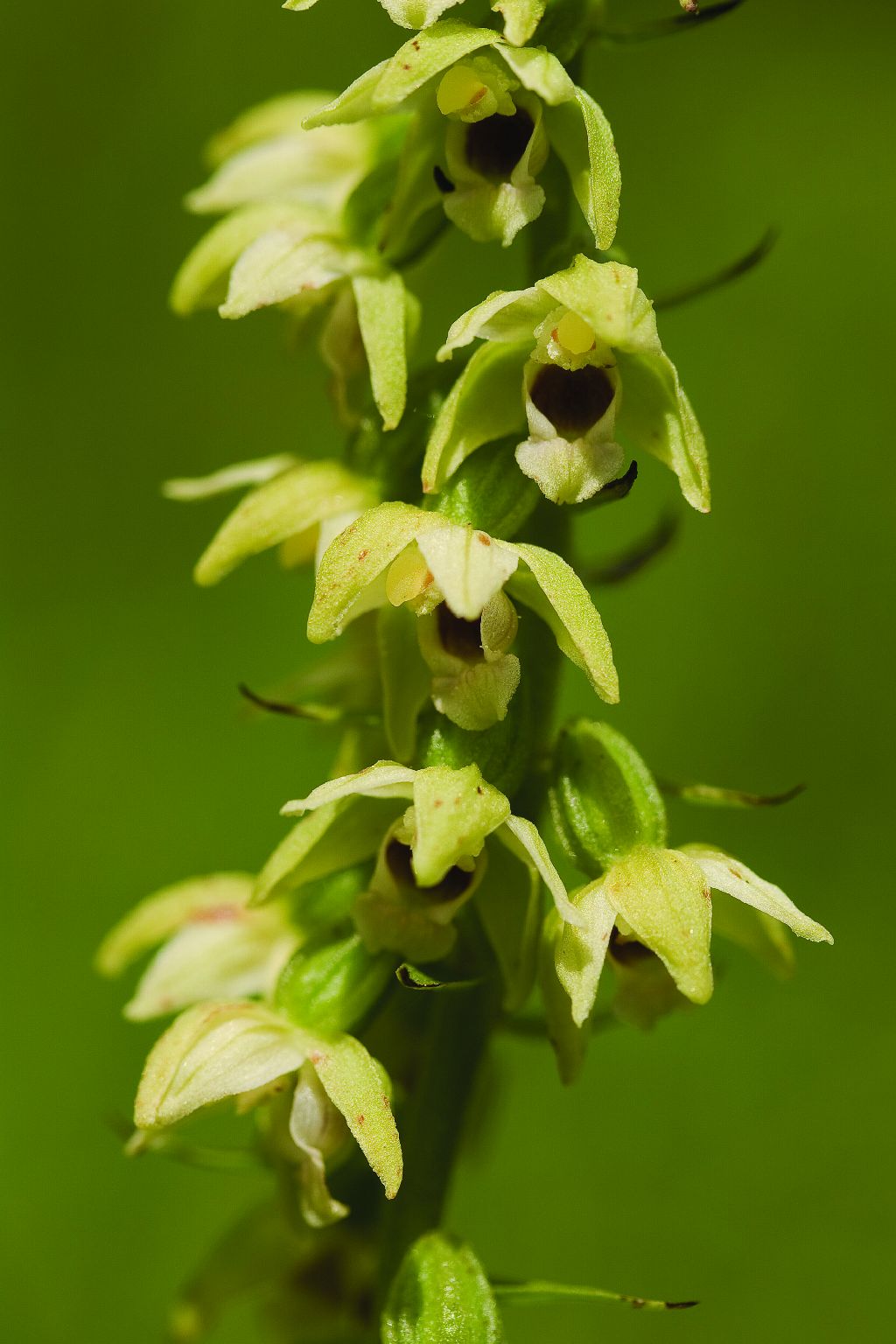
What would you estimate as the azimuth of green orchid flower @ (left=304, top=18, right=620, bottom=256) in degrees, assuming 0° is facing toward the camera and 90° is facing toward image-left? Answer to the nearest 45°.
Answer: approximately 0°

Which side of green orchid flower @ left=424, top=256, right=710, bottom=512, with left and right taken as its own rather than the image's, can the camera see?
front

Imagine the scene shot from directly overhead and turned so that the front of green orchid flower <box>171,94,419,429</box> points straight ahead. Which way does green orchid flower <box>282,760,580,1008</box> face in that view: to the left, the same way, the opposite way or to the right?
to the left

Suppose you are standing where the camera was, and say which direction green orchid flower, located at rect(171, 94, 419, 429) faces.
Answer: facing to the left of the viewer

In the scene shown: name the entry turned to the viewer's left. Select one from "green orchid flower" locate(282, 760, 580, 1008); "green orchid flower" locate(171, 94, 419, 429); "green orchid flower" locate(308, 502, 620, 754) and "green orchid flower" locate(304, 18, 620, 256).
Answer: "green orchid flower" locate(171, 94, 419, 429)

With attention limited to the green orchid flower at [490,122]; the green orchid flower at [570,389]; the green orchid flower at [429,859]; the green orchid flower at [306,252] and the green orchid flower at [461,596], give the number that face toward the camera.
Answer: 4

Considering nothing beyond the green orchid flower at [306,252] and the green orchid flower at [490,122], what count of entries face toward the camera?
1

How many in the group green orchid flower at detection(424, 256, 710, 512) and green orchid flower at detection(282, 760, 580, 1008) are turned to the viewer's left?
0

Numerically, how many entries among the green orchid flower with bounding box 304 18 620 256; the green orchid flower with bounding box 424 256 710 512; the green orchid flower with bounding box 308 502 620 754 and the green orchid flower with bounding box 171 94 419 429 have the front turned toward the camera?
3

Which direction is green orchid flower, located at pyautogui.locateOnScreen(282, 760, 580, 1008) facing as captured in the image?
toward the camera

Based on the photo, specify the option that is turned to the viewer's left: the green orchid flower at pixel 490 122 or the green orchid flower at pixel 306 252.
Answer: the green orchid flower at pixel 306 252
